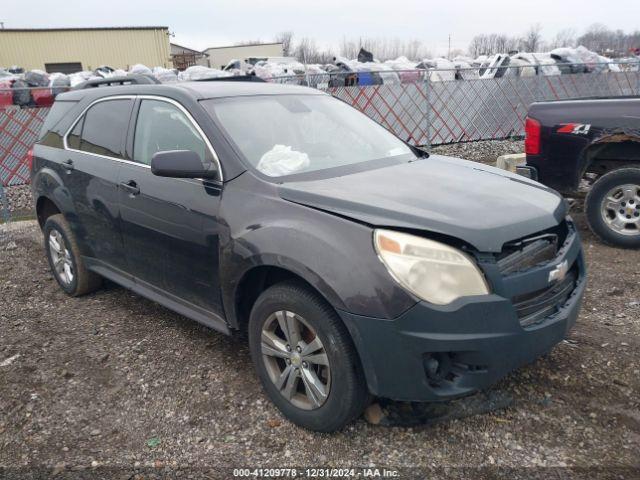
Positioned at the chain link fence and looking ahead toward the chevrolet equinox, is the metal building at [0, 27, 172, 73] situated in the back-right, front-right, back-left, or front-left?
back-right

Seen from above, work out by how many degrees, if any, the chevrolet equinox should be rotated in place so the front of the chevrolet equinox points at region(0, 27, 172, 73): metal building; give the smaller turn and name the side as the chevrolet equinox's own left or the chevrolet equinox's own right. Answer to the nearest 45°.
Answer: approximately 135° to the chevrolet equinox's own left

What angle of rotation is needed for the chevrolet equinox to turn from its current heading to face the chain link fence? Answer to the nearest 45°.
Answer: approximately 135° to its left

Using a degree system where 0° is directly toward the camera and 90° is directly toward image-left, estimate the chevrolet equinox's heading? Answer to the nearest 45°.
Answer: approximately 315°
